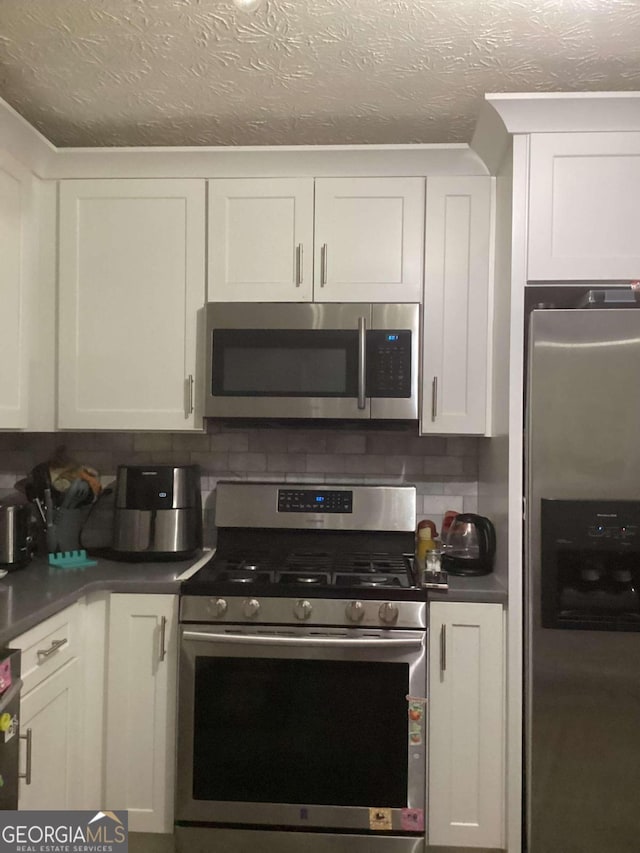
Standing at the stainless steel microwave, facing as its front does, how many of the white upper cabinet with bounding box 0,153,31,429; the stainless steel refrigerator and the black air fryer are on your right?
2

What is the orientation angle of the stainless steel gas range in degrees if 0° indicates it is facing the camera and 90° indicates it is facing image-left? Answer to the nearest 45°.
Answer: approximately 0°

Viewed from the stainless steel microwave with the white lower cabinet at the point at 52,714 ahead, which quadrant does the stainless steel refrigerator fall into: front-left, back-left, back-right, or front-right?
back-left

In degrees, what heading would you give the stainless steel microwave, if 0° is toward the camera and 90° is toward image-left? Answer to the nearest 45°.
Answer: approximately 0°

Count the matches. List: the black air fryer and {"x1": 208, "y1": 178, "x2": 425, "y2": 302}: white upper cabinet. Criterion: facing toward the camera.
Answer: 2
